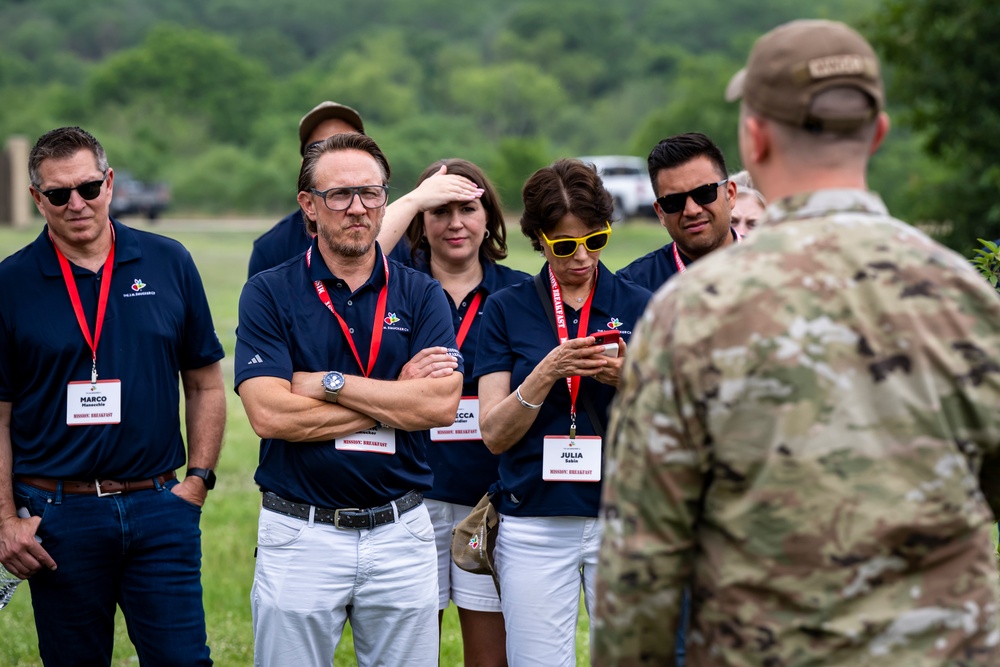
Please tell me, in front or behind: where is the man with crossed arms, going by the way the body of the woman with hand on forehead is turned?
in front

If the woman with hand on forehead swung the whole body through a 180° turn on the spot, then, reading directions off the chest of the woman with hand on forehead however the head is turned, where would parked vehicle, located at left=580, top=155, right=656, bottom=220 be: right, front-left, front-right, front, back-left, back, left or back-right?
front

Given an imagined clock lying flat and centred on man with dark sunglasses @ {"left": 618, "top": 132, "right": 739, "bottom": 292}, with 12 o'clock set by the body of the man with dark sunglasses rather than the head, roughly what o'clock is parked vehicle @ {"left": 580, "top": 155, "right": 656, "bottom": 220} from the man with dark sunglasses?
The parked vehicle is roughly at 6 o'clock from the man with dark sunglasses.

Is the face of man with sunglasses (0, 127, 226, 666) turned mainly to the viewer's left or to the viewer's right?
to the viewer's right

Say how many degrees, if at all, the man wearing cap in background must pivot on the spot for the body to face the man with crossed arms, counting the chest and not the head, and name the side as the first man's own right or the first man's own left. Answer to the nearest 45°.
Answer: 0° — they already face them

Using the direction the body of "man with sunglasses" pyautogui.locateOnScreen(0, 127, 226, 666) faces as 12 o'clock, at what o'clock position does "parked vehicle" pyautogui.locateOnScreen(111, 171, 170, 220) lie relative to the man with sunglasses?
The parked vehicle is roughly at 6 o'clock from the man with sunglasses.

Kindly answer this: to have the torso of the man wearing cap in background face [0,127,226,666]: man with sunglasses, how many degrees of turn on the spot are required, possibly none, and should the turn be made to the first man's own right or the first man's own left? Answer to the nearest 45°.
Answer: approximately 45° to the first man's own right
